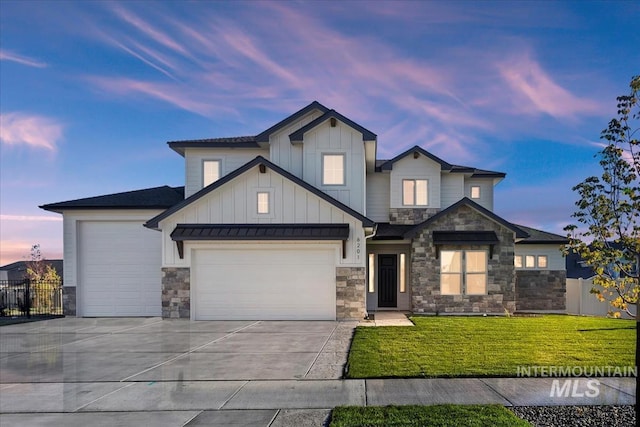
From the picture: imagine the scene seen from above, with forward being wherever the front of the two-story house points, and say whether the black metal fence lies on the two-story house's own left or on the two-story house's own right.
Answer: on the two-story house's own right

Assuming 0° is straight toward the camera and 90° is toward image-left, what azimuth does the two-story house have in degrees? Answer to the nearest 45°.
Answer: approximately 0°
